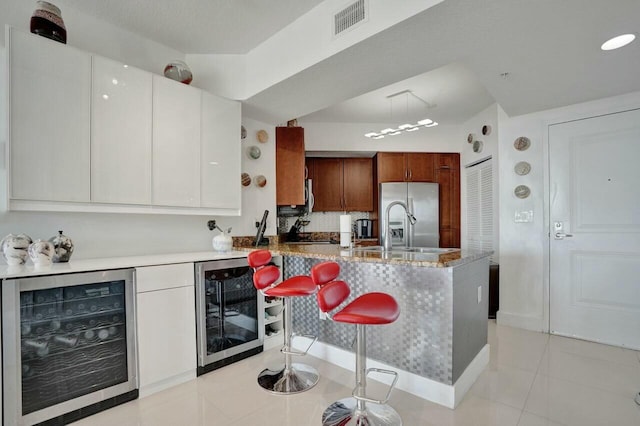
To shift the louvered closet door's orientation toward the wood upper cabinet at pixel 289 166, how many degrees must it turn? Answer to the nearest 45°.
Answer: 0° — it already faces it

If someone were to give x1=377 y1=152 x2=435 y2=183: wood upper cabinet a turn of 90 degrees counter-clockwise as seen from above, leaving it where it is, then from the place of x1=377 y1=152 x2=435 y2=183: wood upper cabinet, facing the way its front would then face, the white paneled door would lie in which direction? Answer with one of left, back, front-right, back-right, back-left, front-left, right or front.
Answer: front-right

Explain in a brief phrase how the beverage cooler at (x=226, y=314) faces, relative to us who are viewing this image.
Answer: facing the viewer and to the right of the viewer

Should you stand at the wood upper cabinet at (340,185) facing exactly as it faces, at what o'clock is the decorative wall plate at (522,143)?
The decorative wall plate is roughly at 10 o'clock from the wood upper cabinet.

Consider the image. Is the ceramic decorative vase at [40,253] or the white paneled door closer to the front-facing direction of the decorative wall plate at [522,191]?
the ceramic decorative vase

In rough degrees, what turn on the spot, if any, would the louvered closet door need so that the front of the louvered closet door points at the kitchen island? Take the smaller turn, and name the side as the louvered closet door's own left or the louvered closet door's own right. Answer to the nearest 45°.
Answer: approximately 45° to the louvered closet door's own left

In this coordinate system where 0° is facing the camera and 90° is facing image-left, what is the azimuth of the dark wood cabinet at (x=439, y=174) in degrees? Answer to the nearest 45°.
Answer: approximately 0°

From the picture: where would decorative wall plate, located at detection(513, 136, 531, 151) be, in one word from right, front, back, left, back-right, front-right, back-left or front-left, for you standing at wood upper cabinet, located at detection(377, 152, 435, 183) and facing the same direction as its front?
front-left

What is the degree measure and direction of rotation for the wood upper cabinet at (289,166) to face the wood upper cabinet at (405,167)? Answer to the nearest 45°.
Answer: approximately 45° to its left

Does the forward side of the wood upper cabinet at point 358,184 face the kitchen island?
yes

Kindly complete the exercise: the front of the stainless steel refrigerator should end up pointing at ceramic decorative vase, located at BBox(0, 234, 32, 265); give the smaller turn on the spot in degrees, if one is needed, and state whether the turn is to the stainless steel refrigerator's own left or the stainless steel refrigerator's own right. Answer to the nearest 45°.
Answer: approximately 45° to the stainless steel refrigerator's own right
